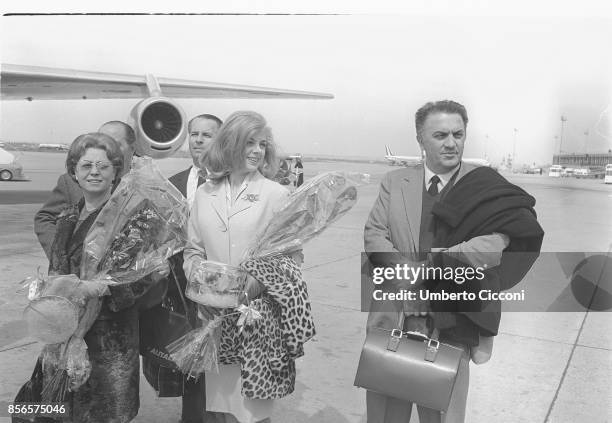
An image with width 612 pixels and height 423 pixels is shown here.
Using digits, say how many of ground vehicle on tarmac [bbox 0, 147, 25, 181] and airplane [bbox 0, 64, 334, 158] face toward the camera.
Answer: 1

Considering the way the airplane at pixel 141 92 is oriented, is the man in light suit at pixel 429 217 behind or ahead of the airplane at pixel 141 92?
ahead

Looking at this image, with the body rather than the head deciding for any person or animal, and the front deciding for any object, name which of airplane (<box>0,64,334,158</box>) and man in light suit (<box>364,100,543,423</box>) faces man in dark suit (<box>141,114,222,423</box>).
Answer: the airplane

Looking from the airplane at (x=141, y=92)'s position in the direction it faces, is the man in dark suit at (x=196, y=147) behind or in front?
in front

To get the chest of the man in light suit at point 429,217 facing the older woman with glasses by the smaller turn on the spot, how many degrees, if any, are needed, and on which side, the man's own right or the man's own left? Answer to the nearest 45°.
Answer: approximately 90° to the man's own right

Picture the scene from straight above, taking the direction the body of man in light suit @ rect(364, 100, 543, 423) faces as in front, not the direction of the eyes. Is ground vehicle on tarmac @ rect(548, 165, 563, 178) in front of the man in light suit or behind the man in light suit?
behind

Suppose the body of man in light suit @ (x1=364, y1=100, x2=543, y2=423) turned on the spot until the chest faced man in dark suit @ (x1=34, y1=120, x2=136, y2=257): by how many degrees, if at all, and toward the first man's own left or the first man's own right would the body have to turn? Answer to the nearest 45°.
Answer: approximately 90° to the first man's own right

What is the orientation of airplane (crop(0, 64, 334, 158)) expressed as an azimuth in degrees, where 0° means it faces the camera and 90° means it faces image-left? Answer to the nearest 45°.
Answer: approximately 0°

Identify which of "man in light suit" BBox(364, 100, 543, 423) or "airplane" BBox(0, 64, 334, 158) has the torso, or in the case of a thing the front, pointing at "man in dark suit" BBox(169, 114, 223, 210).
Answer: the airplane

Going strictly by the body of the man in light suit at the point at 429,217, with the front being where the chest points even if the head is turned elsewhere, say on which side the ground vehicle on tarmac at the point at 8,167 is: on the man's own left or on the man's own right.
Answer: on the man's own right
